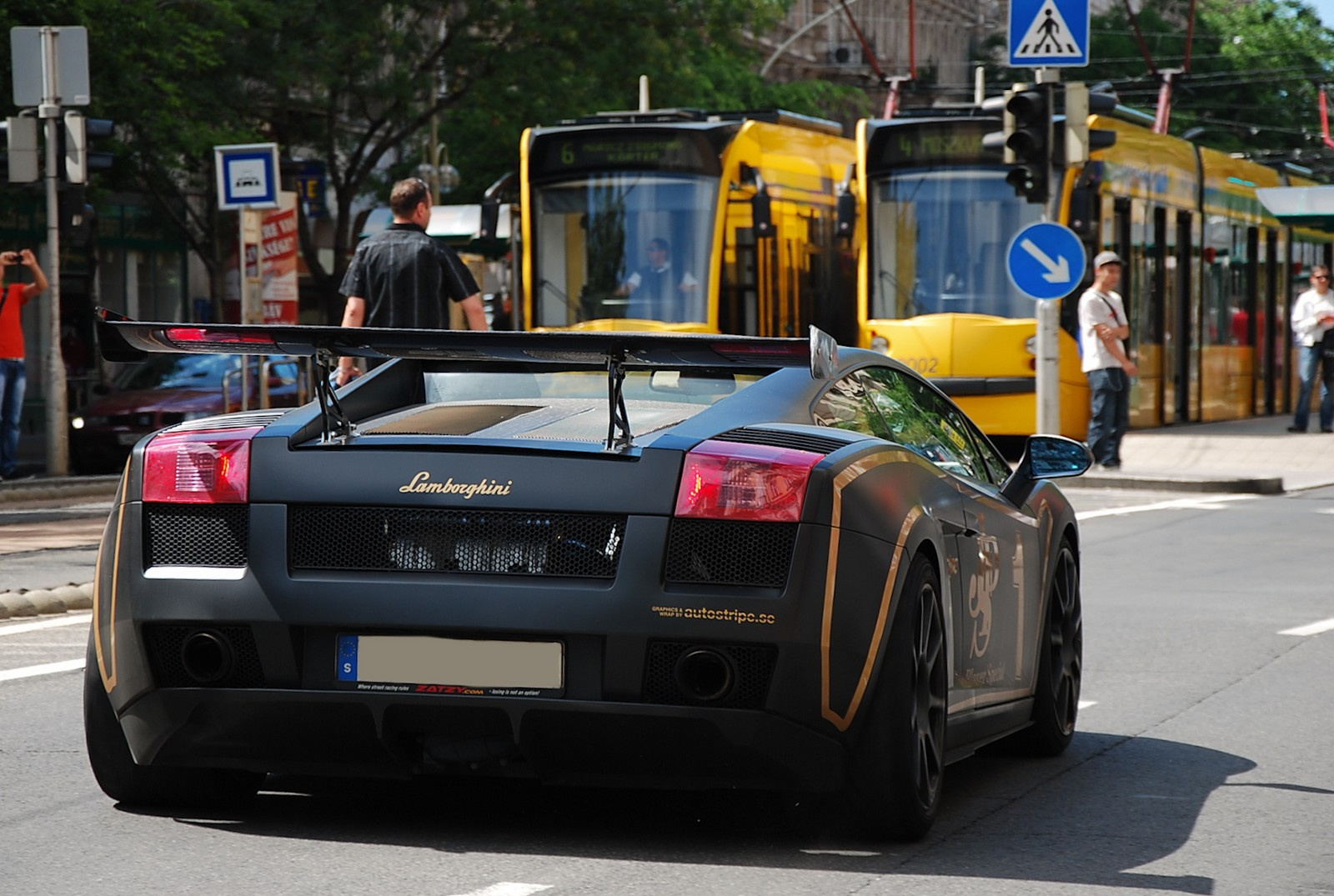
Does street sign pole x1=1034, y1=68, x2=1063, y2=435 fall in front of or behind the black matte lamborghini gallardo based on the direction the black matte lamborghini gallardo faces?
in front

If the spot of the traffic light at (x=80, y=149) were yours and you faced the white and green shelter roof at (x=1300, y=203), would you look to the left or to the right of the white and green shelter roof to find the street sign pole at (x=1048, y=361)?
right

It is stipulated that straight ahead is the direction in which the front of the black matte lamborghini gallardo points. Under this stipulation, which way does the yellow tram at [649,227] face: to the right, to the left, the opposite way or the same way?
the opposite way

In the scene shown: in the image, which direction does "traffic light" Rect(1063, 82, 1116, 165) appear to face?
to the viewer's right

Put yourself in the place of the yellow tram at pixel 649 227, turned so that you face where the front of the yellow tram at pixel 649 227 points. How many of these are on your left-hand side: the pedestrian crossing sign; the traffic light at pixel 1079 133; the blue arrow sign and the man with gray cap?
4

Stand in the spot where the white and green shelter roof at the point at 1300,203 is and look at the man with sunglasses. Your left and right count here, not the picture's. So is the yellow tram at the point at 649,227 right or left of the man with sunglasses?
right
